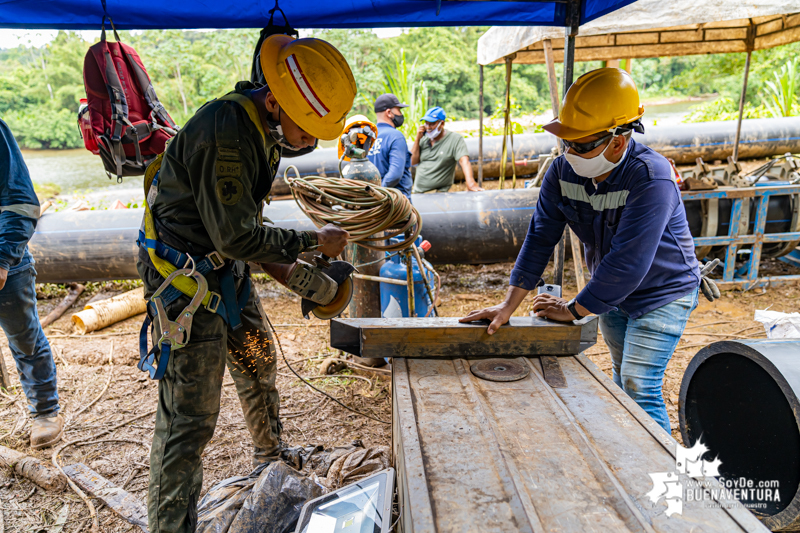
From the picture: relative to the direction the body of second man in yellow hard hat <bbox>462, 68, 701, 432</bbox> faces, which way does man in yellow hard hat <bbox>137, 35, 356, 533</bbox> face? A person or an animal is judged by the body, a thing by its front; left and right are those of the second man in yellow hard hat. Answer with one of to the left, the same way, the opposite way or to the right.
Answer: the opposite way

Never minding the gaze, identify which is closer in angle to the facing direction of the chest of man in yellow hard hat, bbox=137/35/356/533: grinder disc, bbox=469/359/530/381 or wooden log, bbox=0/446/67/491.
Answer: the grinder disc

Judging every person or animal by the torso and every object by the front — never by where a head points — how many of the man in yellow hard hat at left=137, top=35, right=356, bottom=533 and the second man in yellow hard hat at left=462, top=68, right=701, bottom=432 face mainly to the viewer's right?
1

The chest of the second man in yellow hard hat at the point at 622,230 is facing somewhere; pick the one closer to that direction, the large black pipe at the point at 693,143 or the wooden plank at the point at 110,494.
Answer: the wooden plank

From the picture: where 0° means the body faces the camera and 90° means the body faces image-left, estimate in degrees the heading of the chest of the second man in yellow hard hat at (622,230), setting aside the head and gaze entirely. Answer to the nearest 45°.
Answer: approximately 45°

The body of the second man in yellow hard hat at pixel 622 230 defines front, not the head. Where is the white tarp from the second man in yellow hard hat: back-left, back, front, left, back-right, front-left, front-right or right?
back-right

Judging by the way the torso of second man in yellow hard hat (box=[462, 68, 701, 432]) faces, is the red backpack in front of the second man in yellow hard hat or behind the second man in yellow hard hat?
in front

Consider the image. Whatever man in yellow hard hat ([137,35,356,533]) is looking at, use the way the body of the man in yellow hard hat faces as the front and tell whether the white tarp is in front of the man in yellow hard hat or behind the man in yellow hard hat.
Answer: in front

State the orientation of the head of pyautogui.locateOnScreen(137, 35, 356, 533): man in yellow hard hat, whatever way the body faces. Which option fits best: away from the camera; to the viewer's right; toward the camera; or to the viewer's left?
to the viewer's right

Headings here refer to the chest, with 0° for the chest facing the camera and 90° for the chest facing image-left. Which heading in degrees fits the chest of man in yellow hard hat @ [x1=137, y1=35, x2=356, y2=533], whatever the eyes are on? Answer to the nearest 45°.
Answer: approximately 270°
